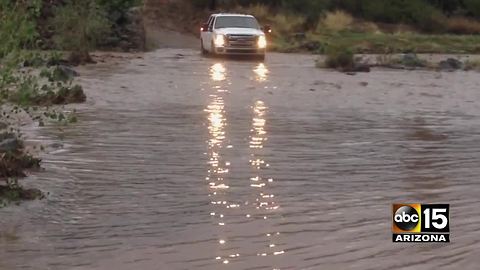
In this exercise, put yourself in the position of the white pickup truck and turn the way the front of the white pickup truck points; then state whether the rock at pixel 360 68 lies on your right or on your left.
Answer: on your left

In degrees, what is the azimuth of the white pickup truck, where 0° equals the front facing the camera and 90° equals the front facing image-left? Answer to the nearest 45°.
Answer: approximately 0°

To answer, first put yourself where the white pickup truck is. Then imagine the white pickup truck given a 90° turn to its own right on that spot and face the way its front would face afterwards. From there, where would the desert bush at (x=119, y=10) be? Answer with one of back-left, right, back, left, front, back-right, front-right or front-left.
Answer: front-right

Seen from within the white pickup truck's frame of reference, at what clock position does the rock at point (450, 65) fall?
The rock is roughly at 9 o'clock from the white pickup truck.

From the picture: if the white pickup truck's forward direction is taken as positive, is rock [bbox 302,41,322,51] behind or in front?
behind

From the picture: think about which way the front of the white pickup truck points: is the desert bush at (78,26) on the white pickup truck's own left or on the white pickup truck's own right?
on the white pickup truck's own right

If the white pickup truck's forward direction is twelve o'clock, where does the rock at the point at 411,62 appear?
The rock is roughly at 9 o'clock from the white pickup truck.
